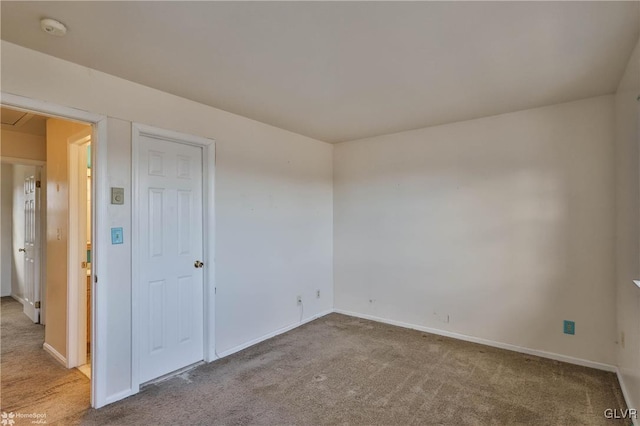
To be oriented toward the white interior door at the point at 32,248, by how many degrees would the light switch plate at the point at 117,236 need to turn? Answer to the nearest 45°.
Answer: approximately 180°

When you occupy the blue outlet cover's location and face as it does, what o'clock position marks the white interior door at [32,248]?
The white interior door is roughly at 2 o'clock from the blue outlet cover.

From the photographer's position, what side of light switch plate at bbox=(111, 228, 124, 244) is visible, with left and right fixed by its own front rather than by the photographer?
front

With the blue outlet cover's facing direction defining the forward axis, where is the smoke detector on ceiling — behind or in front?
in front

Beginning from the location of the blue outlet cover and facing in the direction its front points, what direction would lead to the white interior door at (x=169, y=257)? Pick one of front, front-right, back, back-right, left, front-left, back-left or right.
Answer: front-right

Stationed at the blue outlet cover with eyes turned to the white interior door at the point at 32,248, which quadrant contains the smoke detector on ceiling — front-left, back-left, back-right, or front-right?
front-left

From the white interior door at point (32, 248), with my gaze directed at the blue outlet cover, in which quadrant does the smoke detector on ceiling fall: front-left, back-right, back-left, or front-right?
front-right

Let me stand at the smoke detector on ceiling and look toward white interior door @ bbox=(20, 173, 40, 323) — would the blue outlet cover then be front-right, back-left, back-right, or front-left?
back-right

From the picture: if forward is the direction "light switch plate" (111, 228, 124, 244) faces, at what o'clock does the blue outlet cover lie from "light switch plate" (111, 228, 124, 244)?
The blue outlet cover is roughly at 10 o'clock from the light switch plate.

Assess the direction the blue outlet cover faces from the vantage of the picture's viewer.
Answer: facing the viewer

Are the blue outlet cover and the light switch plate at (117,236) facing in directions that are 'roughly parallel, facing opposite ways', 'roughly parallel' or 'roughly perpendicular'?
roughly perpendicular
